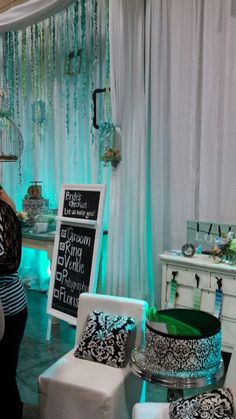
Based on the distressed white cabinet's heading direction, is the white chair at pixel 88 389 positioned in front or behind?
in front

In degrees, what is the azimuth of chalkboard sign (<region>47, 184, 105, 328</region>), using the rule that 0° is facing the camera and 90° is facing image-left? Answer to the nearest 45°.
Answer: approximately 45°

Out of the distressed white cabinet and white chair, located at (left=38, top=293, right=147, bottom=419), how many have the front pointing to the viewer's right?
0

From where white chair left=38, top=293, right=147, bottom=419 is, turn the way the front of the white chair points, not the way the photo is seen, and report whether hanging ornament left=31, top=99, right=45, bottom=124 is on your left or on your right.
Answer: on your right

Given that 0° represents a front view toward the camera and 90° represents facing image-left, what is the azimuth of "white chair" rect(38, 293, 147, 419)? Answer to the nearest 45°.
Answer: approximately 45°

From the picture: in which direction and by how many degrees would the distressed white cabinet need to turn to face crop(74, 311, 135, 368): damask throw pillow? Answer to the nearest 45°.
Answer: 0° — it already faces it

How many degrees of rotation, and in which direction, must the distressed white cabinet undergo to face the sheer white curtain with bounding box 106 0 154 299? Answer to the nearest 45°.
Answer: approximately 90° to its right

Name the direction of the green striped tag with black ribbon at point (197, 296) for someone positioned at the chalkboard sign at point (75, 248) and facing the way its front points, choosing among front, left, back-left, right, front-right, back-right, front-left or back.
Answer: left

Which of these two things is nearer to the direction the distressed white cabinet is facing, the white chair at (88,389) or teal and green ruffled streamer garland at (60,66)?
the white chair

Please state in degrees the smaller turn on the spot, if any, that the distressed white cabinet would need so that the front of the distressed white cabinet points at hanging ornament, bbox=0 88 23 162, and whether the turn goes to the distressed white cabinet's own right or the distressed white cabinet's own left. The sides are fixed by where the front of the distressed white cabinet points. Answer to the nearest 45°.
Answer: approximately 90° to the distressed white cabinet's own right

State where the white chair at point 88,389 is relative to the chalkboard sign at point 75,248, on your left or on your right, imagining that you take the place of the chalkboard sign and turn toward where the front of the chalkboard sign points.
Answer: on your left

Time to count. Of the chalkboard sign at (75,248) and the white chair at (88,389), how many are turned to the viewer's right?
0
